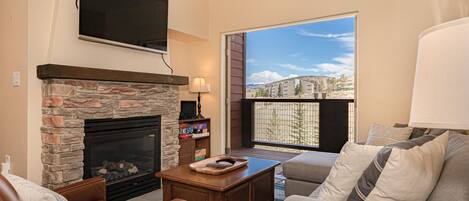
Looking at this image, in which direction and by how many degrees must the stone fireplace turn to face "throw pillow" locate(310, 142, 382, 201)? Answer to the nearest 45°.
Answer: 0° — it already faces it

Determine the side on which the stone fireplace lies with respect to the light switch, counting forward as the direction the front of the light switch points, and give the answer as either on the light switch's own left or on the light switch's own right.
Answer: on the light switch's own left

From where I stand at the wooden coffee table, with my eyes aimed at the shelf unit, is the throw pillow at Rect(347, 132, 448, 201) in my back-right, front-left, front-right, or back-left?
back-right

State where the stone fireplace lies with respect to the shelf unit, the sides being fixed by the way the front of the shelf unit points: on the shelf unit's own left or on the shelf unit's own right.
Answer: on the shelf unit's own right
